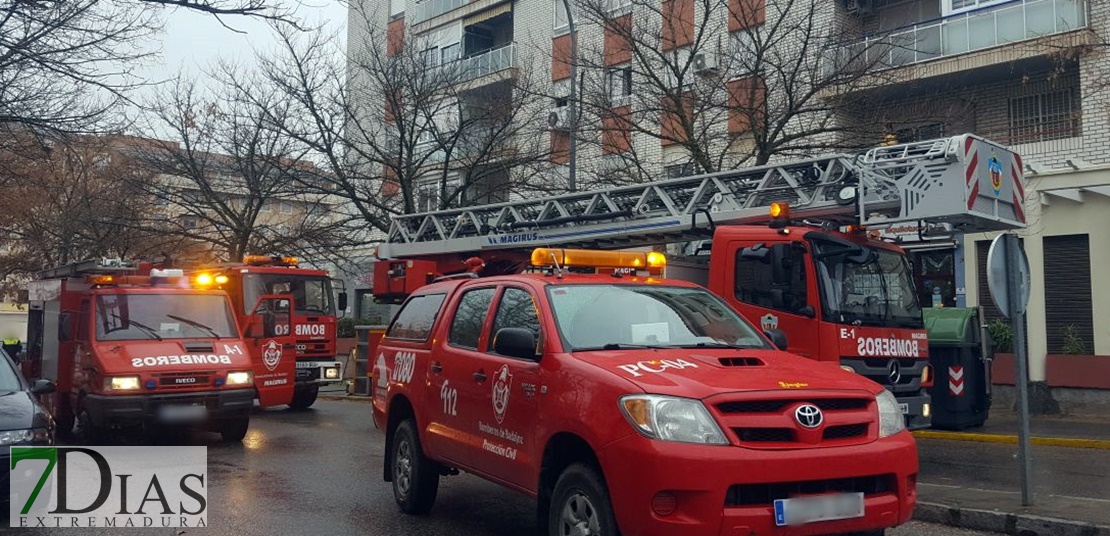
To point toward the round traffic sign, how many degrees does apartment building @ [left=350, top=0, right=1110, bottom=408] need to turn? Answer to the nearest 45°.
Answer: approximately 45° to its left

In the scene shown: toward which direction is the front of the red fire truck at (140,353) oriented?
toward the camera

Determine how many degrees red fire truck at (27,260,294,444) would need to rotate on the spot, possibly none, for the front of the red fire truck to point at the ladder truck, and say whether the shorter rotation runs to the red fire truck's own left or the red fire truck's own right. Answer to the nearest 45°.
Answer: approximately 45° to the red fire truck's own left

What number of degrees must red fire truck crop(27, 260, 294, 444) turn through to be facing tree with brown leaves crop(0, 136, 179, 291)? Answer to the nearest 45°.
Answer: approximately 180°

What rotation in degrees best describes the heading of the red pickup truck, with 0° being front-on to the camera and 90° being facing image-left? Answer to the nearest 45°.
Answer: approximately 315°

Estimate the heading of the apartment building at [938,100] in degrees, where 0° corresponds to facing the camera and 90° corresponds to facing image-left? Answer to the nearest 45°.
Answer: approximately 45°

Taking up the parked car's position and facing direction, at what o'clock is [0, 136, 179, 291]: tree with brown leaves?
The tree with brown leaves is roughly at 6 o'clock from the parked car.

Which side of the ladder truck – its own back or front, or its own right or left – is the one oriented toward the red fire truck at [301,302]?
back

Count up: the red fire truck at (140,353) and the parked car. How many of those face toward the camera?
2

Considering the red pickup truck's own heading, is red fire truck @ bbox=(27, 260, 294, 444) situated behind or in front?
behind

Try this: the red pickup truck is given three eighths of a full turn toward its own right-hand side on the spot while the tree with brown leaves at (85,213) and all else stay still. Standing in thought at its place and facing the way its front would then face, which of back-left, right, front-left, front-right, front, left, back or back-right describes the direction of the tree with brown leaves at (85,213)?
front-right

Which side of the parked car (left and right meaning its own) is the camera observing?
front

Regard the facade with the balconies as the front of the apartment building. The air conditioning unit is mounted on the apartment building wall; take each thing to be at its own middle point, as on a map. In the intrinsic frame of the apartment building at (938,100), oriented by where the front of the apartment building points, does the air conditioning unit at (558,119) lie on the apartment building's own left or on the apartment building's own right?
on the apartment building's own right

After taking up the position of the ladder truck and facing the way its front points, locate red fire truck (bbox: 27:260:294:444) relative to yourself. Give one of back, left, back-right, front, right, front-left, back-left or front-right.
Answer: back-right

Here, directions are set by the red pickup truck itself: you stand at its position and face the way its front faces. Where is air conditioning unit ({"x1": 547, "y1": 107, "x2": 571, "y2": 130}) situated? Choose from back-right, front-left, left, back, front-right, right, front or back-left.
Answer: back-left

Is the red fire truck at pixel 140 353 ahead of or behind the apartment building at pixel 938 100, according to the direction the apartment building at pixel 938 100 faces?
ahead

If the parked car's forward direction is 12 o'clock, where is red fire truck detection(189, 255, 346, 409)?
The red fire truck is roughly at 7 o'clock from the parked car.
